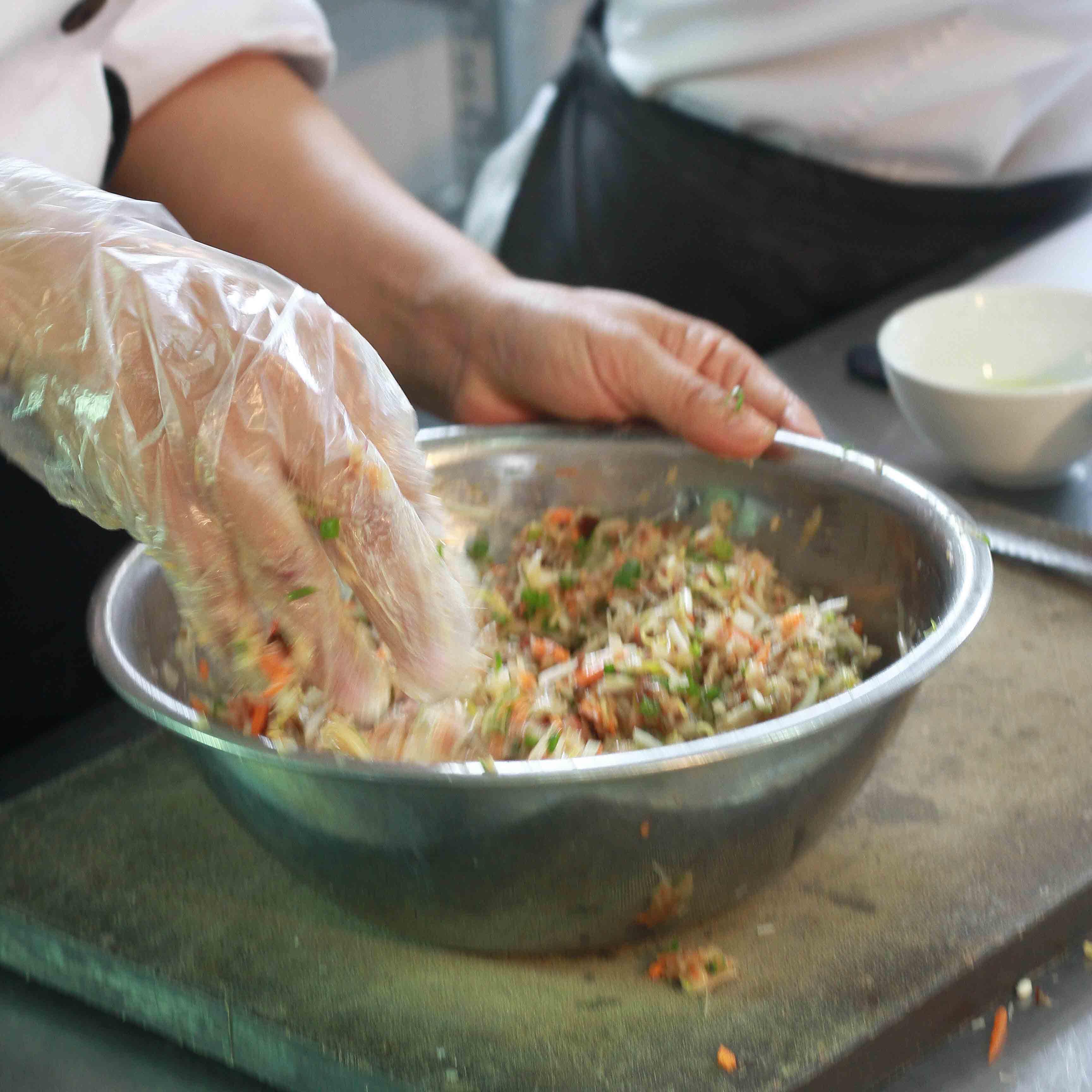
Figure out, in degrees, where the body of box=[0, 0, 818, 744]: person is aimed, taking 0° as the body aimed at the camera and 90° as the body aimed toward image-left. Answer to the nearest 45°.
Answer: approximately 315°
